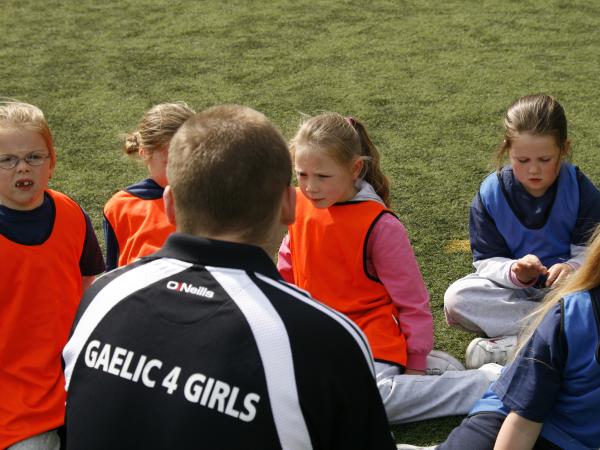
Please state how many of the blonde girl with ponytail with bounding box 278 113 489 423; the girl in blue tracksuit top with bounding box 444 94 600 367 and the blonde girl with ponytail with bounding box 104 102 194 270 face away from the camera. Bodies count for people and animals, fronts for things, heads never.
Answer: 0

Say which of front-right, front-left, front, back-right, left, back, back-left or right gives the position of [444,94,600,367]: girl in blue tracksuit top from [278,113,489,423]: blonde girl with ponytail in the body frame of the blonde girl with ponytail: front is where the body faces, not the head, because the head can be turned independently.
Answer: back

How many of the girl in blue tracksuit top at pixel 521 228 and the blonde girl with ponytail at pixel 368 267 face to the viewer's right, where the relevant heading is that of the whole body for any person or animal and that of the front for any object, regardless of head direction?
0

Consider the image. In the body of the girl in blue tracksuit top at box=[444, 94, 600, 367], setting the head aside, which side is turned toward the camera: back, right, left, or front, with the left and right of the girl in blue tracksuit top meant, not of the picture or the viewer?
front

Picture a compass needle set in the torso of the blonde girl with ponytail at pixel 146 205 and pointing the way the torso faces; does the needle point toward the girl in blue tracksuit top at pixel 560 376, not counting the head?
yes

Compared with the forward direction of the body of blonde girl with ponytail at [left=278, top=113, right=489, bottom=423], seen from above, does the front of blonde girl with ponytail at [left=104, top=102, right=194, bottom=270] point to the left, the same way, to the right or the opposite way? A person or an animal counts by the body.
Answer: to the left

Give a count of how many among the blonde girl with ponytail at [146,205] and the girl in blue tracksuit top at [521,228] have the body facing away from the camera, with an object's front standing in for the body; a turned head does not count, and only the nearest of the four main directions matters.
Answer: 0

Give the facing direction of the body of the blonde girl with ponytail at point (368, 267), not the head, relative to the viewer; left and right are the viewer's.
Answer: facing the viewer and to the left of the viewer

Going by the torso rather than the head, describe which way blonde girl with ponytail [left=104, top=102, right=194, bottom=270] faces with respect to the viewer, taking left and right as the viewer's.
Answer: facing the viewer and to the right of the viewer

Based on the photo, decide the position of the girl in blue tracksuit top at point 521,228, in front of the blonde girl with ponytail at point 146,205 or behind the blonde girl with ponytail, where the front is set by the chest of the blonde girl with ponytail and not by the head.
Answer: in front

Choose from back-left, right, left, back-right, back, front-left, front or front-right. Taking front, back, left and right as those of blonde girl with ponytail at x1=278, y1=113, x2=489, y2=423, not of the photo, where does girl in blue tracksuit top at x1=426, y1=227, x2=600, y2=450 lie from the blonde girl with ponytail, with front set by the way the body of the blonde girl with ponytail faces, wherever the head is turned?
left

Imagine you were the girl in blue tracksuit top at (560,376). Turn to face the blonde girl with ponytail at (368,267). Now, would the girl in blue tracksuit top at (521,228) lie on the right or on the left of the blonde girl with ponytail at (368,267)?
right

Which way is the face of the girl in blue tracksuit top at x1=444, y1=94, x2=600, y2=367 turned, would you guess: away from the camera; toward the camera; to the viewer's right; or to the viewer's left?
toward the camera

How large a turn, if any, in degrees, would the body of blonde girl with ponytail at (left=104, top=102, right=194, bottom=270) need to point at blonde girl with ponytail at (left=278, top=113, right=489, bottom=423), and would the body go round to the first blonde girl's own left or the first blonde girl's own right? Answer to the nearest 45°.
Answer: approximately 45° to the first blonde girl's own left
